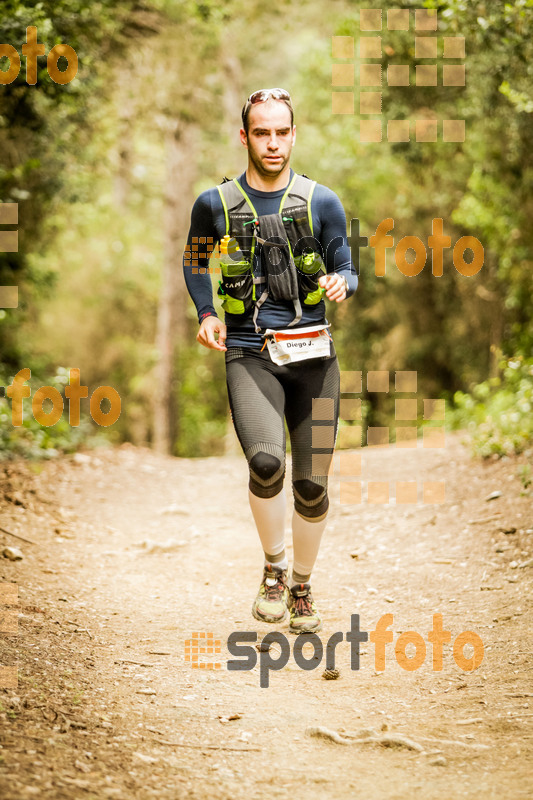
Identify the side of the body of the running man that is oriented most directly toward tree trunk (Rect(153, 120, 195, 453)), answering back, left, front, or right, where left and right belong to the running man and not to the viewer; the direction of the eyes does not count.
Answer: back

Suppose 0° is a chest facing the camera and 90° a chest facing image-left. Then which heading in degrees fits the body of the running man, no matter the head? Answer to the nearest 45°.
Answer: approximately 0°
